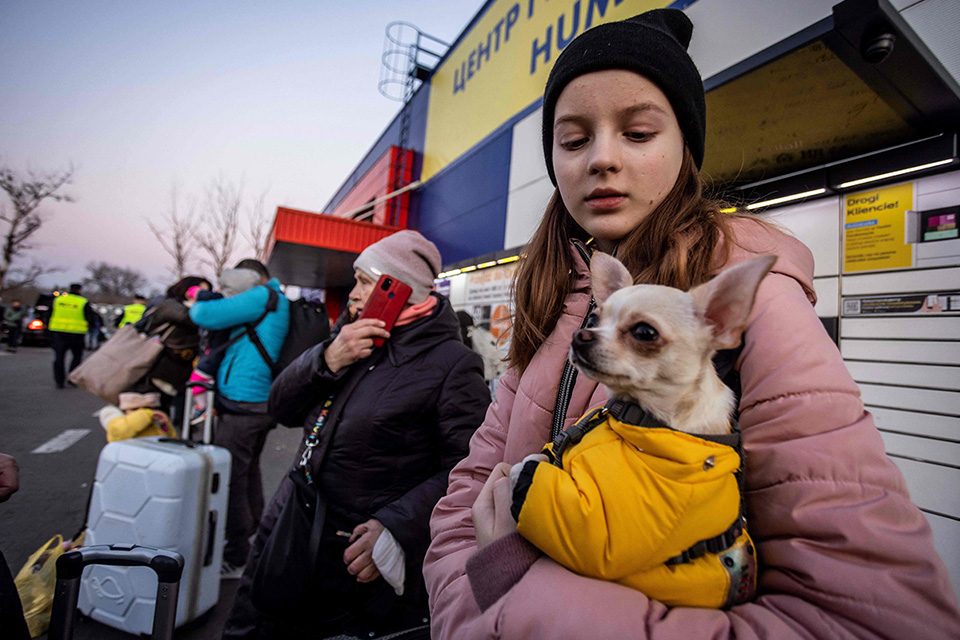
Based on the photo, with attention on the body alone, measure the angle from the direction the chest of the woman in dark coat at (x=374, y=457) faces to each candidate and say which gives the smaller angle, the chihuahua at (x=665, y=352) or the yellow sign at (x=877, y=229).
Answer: the chihuahua

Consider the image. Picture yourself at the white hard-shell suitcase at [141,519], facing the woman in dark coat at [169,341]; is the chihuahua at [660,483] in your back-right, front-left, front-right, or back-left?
back-right

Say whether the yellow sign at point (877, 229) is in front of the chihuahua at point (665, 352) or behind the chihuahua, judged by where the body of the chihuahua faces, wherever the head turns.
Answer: behind

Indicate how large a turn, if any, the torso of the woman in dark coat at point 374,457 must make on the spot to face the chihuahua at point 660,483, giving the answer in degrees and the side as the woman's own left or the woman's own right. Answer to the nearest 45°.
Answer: approximately 45° to the woman's own left

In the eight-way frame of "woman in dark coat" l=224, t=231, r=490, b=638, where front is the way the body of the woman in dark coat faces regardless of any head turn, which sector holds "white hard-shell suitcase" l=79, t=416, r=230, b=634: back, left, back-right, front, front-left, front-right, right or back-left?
right

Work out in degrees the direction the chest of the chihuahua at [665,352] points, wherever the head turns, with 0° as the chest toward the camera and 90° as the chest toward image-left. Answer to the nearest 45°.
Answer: approximately 45°

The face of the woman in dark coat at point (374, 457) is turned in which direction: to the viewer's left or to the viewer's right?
to the viewer's left

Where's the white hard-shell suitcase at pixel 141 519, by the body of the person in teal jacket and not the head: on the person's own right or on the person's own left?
on the person's own left

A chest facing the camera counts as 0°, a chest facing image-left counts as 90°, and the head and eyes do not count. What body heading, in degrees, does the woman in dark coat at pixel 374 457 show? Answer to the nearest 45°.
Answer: approximately 45°

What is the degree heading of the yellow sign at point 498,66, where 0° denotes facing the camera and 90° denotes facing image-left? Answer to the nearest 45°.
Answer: approximately 45°
